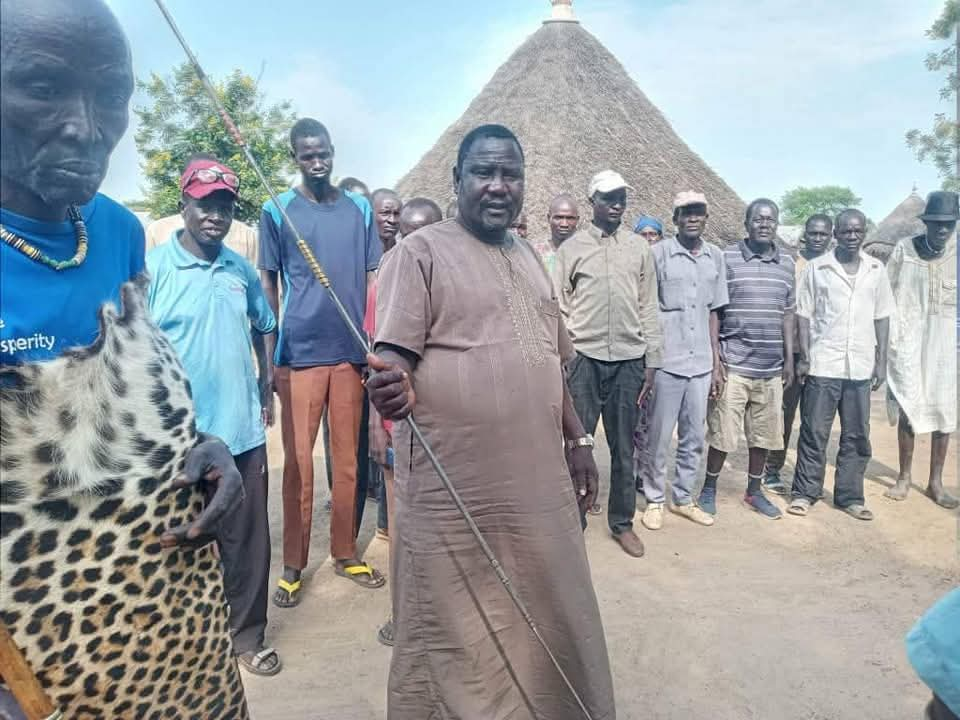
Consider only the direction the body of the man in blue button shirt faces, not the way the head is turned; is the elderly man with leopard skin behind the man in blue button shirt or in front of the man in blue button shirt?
in front

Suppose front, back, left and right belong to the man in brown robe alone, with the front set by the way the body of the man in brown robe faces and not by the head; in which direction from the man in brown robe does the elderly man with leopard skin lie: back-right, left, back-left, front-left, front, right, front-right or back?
right

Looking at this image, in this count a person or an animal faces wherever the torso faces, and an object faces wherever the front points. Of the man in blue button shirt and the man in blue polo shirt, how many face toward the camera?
2

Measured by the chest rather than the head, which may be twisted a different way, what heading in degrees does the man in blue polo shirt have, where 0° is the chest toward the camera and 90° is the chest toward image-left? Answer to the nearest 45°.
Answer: approximately 0°

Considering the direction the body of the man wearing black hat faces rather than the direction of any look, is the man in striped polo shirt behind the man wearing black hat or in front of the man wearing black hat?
in front

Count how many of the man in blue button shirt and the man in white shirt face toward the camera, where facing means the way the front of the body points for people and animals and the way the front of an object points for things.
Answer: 2

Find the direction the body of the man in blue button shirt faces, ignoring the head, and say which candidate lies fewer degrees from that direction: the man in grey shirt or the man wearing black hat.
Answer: the man in grey shirt
